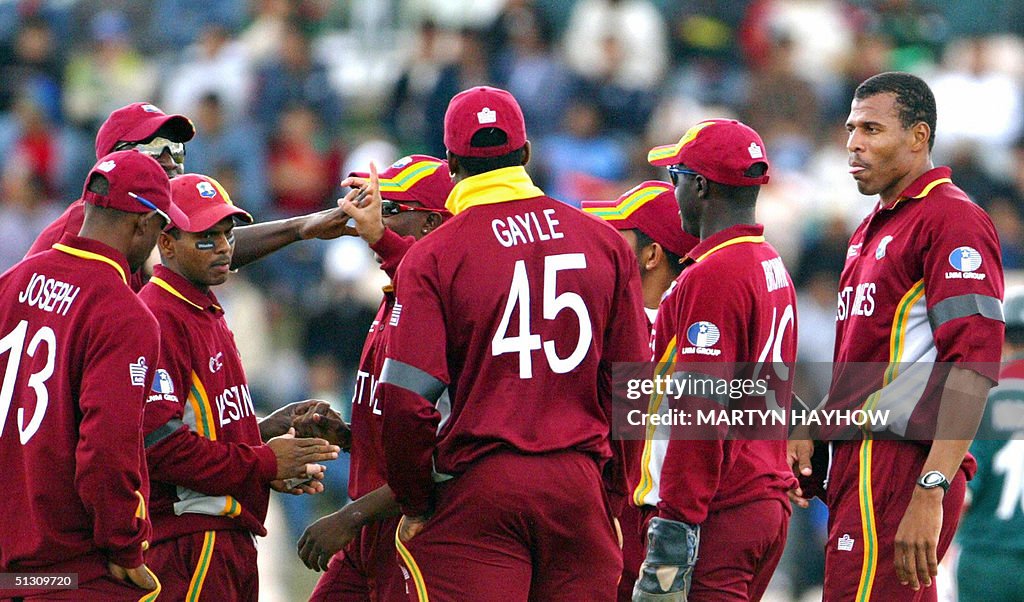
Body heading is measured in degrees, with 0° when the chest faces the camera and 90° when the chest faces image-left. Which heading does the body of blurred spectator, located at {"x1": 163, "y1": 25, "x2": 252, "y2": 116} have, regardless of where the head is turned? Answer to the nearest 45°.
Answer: approximately 0°

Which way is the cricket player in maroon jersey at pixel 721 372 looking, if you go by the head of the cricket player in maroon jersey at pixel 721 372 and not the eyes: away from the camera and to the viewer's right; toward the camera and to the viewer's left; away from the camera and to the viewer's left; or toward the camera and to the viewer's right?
away from the camera and to the viewer's left

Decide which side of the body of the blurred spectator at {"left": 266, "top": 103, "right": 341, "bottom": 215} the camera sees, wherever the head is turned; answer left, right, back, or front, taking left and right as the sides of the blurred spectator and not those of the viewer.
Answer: front

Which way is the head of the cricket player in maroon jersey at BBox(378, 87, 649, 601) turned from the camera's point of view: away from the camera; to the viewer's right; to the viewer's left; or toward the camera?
away from the camera

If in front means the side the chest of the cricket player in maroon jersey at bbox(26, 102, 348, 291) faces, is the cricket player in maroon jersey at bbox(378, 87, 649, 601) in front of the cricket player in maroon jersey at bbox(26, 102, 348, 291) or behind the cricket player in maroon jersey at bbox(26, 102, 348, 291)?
in front

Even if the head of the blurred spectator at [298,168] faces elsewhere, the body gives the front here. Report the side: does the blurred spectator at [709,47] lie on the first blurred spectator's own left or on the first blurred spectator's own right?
on the first blurred spectator's own left

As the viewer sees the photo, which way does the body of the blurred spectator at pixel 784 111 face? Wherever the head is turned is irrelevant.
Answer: toward the camera

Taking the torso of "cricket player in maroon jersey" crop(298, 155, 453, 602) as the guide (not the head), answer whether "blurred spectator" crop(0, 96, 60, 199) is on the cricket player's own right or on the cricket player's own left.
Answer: on the cricket player's own right

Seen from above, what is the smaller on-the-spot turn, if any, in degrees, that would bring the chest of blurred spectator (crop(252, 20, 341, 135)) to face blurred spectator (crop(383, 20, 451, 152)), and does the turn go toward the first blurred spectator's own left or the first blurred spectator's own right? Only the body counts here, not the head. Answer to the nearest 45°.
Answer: approximately 90° to the first blurred spectator's own left

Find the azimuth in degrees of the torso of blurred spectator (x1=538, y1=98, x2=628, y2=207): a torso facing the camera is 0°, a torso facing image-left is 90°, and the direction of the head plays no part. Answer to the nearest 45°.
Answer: approximately 0°

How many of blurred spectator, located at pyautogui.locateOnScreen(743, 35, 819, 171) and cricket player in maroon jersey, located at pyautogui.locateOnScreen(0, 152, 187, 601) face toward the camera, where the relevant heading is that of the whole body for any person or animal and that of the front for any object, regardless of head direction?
1

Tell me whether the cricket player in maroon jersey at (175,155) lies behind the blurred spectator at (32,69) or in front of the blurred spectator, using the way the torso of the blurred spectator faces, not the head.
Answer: in front
